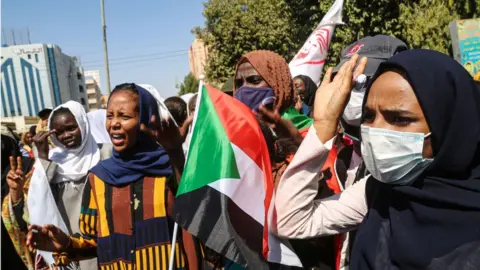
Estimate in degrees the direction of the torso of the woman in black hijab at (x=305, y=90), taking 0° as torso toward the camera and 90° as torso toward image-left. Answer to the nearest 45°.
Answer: approximately 45°

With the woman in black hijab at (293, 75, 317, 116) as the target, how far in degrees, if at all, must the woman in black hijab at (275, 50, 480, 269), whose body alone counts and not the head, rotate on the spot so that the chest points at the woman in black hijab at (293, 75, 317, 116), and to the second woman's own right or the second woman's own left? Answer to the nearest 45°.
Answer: approximately 135° to the second woman's own right

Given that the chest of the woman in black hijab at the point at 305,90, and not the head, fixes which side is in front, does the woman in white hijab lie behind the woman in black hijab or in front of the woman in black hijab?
in front

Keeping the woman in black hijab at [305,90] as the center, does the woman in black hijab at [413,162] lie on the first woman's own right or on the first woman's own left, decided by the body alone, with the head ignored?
on the first woman's own left

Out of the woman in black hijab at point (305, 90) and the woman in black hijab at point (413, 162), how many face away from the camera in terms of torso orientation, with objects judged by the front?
0

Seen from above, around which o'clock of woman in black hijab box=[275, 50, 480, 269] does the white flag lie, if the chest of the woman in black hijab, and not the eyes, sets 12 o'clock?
The white flag is roughly at 4 o'clock from the woman in black hijab.

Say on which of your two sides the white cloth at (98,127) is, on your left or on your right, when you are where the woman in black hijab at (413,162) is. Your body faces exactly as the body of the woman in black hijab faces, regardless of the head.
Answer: on your right

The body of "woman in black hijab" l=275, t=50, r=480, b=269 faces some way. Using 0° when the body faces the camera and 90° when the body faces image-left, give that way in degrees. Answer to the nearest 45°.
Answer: approximately 45°
